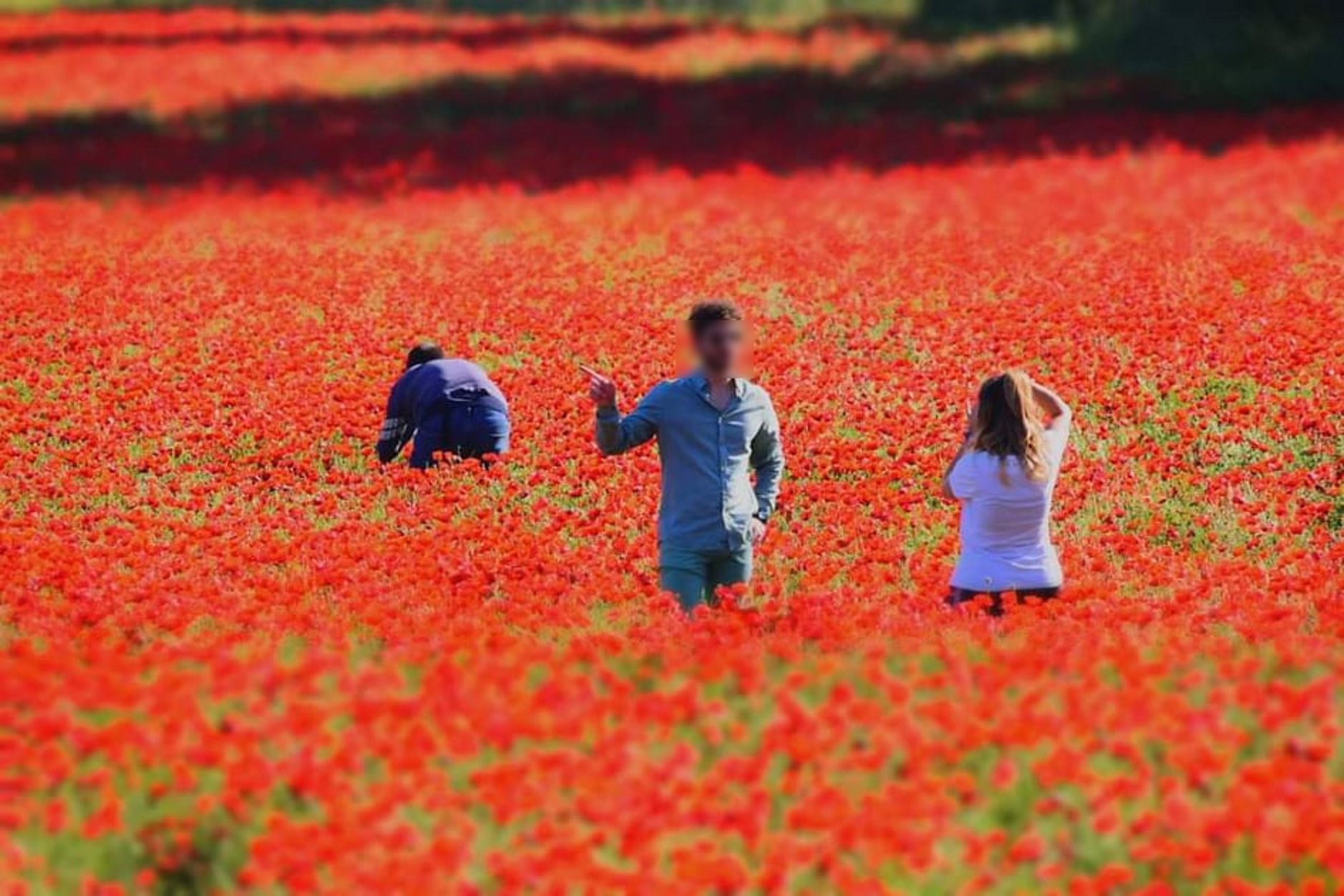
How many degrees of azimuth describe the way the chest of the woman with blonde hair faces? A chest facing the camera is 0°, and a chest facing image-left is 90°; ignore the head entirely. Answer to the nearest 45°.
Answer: approximately 180°

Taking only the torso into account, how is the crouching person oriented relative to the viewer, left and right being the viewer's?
facing away from the viewer and to the left of the viewer

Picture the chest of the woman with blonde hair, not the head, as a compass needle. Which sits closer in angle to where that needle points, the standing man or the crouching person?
the crouching person

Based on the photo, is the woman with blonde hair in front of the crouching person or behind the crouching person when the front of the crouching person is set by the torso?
behind

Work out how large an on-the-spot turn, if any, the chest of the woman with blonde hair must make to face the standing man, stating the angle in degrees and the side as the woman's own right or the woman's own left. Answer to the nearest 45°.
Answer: approximately 90° to the woman's own left

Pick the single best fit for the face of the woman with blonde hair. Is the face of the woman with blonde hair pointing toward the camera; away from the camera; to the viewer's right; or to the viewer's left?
away from the camera

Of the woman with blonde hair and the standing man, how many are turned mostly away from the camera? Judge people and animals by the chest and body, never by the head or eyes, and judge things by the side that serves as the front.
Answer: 1

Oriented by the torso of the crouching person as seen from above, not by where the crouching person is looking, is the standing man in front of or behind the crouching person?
behind

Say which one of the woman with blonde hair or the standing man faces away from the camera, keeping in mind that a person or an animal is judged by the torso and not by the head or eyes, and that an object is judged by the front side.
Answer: the woman with blonde hair

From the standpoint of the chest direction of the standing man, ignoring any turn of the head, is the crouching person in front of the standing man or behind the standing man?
behind

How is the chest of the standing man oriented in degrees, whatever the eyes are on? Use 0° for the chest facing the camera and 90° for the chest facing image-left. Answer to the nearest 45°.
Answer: approximately 315°

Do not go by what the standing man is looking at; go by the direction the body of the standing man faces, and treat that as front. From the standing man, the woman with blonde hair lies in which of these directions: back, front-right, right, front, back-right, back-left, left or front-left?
front-left
